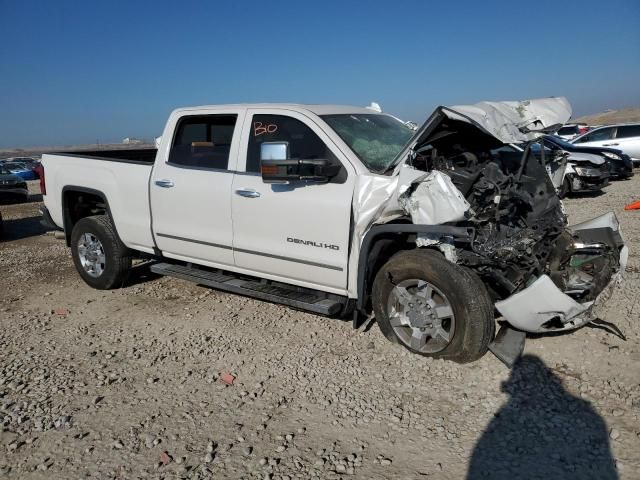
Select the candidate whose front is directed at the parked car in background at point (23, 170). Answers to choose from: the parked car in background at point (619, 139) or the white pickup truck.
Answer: the parked car in background at point (619, 139)

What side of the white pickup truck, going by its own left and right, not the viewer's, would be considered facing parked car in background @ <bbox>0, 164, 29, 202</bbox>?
back

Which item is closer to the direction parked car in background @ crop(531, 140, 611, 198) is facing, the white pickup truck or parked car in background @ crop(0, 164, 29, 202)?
the white pickup truck

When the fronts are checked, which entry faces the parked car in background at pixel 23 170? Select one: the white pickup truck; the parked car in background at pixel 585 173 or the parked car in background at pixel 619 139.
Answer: the parked car in background at pixel 619 139

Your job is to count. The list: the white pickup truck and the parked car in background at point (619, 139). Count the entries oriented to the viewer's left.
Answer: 1

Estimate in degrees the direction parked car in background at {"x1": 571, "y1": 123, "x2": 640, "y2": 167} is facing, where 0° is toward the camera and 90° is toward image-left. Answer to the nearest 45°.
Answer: approximately 90°

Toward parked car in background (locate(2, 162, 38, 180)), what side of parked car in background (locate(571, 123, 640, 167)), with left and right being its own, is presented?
front

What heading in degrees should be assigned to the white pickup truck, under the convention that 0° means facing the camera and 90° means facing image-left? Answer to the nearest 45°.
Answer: approximately 315°

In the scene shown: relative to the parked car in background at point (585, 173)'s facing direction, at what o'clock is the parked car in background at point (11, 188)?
the parked car in background at point (11, 188) is roughly at 4 o'clock from the parked car in background at point (585, 173).

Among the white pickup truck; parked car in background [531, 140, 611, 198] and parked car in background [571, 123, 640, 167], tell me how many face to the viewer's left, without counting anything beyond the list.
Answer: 1

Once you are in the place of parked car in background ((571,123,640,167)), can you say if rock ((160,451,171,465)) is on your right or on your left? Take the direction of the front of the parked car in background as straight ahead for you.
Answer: on your left
